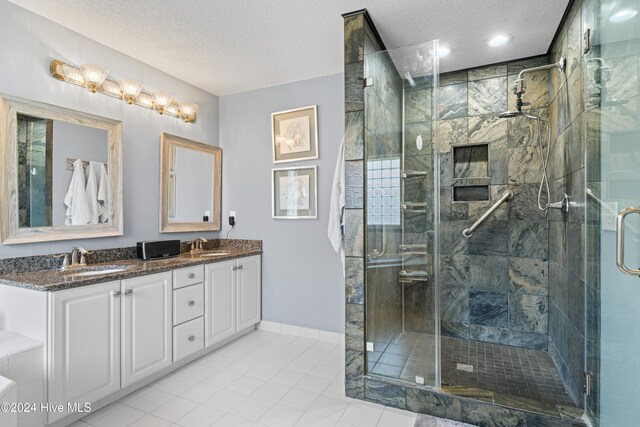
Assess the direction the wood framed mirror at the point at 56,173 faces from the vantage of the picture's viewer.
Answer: facing the viewer and to the right of the viewer

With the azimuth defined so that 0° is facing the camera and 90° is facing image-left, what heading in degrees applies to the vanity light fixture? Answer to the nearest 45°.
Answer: approximately 315°

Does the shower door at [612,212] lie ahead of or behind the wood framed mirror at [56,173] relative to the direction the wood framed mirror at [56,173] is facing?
ahead

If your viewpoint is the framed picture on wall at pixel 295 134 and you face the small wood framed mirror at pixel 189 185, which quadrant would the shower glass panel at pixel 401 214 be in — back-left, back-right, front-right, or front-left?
back-left

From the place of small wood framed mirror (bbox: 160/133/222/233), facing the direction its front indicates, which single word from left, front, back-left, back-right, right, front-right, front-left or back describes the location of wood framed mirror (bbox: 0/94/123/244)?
right

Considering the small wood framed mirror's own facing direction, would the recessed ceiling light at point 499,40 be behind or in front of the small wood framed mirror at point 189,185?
in front

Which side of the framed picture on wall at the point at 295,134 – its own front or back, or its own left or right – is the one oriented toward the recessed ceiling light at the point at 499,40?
left

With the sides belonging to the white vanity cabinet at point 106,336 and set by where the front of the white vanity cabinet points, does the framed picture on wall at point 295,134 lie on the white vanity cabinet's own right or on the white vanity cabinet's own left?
on the white vanity cabinet's own left

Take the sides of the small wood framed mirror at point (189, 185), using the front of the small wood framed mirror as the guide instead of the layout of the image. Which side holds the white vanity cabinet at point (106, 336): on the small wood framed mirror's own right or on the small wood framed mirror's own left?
on the small wood framed mirror's own right

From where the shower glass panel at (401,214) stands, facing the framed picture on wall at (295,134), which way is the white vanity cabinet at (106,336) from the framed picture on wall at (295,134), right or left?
left

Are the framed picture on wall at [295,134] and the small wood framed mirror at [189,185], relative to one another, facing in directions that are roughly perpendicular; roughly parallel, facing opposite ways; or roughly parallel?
roughly perpendicular

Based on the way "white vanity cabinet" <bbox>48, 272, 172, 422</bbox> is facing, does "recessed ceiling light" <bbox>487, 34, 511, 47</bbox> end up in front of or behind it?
in front

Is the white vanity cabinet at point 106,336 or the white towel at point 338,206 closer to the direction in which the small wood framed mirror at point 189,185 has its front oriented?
the white towel

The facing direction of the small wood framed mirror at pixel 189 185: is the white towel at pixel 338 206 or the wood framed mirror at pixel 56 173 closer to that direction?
the white towel

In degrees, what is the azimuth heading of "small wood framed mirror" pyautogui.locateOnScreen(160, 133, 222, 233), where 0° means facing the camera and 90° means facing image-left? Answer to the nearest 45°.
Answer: approximately 315°

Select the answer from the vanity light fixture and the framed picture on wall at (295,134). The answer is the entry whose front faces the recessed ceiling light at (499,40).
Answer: the vanity light fixture
